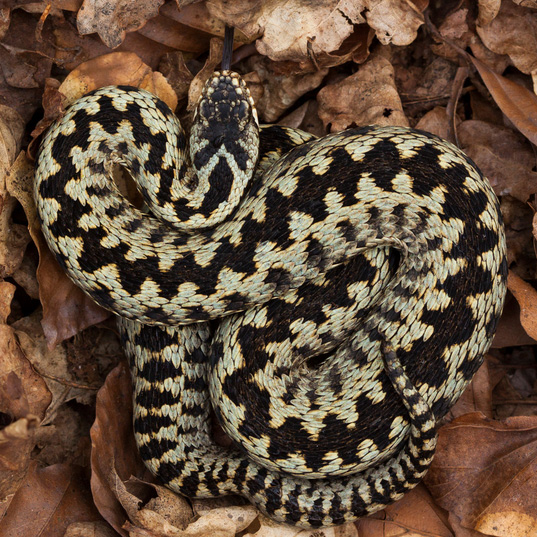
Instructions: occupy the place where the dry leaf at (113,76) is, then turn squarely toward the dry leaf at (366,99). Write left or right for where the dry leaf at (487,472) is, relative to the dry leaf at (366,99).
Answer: right

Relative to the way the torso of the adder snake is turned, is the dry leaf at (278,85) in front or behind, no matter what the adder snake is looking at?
in front

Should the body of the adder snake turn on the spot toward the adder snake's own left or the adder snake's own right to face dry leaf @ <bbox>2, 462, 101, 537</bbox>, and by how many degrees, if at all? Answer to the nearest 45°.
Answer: approximately 135° to the adder snake's own left

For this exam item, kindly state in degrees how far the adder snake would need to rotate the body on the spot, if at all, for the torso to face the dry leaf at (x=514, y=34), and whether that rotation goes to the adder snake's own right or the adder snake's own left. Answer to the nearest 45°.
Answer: approximately 45° to the adder snake's own right

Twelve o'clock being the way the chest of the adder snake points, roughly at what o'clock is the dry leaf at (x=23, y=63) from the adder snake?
The dry leaf is roughly at 10 o'clock from the adder snake.

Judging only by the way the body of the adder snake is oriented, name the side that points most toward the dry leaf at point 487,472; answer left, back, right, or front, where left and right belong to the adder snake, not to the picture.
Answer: right

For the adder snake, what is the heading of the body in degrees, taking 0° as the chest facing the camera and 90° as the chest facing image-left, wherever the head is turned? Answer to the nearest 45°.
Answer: approximately 180°

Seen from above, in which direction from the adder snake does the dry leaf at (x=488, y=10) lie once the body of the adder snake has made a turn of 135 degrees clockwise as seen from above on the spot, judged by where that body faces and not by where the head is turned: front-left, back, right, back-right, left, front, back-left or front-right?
left

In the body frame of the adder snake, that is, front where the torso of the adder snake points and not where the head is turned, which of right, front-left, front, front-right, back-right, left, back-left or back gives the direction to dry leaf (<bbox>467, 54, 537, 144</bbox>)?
front-right

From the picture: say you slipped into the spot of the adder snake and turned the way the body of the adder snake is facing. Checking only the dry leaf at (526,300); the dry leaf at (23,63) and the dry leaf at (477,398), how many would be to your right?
2
